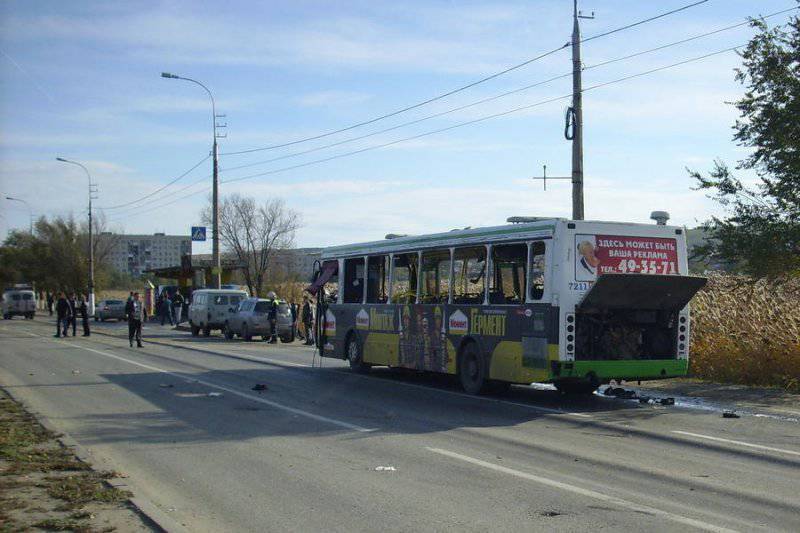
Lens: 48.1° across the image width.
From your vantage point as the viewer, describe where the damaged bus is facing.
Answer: facing away from the viewer and to the left of the viewer

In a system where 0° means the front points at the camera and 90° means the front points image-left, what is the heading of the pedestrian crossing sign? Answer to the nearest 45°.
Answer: approximately 0°

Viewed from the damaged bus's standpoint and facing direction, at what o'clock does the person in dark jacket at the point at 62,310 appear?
The person in dark jacket is roughly at 12 o'clock from the damaged bus.

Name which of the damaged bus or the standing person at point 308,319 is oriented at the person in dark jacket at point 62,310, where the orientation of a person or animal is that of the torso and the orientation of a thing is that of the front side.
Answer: the damaged bus

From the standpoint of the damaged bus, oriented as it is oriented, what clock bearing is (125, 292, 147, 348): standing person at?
The standing person is roughly at 12 o'clock from the damaged bus.
